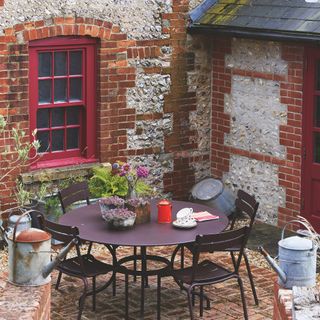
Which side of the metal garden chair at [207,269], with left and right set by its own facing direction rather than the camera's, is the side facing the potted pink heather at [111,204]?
front

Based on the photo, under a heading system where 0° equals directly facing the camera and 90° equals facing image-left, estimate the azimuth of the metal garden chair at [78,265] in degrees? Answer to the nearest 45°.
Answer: approximately 225°

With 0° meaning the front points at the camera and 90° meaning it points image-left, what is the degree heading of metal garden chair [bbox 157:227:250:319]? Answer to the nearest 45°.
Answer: approximately 135°

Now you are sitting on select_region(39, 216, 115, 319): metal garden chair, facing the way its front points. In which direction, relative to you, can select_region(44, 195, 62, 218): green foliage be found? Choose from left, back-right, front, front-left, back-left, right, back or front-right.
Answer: front-left

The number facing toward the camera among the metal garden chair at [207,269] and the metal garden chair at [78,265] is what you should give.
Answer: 0

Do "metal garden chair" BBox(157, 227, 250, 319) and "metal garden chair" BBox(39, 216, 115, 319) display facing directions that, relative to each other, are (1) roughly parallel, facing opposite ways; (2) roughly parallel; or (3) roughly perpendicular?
roughly perpendicular

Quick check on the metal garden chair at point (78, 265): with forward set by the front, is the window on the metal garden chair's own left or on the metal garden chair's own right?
on the metal garden chair's own left

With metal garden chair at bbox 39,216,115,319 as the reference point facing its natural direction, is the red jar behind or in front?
in front

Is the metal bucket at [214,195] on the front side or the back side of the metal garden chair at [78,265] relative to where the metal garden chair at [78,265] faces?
on the front side

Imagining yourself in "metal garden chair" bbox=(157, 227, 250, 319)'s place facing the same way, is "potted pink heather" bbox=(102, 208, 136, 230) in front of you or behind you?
in front
